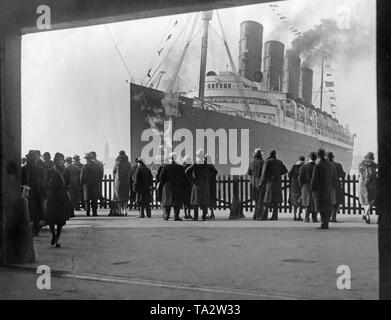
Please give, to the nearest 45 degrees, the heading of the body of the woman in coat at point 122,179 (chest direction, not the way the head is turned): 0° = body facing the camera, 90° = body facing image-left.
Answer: approximately 180°

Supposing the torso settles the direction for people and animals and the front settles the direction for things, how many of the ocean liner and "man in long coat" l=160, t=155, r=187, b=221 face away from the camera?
1

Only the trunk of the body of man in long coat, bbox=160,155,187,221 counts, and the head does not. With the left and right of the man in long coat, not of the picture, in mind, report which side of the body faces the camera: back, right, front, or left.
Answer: back

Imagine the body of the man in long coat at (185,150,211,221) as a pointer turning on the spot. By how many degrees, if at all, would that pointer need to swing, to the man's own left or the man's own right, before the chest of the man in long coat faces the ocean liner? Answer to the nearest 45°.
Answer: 0° — they already face it

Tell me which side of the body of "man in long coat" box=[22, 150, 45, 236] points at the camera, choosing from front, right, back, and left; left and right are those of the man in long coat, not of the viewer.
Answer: back

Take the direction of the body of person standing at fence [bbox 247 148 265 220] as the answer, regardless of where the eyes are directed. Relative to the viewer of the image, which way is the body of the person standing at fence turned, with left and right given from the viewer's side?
facing away from the viewer

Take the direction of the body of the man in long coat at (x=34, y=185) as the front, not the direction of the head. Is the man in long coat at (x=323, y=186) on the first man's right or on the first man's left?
on the first man's right

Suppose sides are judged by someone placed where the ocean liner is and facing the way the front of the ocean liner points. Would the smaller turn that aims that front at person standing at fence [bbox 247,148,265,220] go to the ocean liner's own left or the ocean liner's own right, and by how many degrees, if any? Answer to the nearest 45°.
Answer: approximately 45° to the ocean liner's own left

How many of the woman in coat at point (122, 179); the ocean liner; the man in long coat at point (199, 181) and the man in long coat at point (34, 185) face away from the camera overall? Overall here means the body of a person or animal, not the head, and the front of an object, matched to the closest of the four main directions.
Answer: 3

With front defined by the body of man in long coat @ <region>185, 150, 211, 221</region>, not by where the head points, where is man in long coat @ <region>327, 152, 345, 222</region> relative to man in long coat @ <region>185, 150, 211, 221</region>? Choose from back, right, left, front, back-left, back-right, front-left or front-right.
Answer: right
